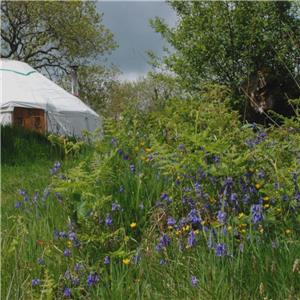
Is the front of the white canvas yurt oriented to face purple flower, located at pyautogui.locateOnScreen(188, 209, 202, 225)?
yes

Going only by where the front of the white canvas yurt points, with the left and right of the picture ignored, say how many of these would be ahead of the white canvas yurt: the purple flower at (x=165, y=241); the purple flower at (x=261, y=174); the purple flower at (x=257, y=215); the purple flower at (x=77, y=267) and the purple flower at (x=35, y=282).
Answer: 5

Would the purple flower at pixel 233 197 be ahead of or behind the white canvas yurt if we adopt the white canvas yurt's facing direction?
ahead

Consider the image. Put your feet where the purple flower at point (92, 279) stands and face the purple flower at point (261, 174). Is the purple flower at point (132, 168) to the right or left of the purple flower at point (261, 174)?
left

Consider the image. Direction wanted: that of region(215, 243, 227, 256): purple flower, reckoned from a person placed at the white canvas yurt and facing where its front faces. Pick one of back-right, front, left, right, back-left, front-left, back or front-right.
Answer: front

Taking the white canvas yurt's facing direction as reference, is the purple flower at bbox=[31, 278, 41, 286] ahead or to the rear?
ahead

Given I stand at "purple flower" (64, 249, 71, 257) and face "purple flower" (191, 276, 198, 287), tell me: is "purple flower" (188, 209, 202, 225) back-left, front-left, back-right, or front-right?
front-left

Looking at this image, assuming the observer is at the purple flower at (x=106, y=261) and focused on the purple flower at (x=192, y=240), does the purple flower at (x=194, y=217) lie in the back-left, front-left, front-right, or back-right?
front-left

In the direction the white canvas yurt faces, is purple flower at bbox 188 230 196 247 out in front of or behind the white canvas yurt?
in front

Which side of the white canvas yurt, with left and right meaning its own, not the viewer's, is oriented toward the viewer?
front

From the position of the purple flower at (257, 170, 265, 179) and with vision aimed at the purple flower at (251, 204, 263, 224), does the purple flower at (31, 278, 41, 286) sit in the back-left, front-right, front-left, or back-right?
front-right

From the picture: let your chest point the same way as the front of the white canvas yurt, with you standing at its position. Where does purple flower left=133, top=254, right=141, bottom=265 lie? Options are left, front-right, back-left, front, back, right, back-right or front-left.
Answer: front

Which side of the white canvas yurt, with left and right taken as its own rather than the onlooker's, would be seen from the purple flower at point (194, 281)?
front

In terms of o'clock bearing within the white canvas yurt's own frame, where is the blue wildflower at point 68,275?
The blue wildflower is roughly at 12 o'clock from the white canvas yurt.
